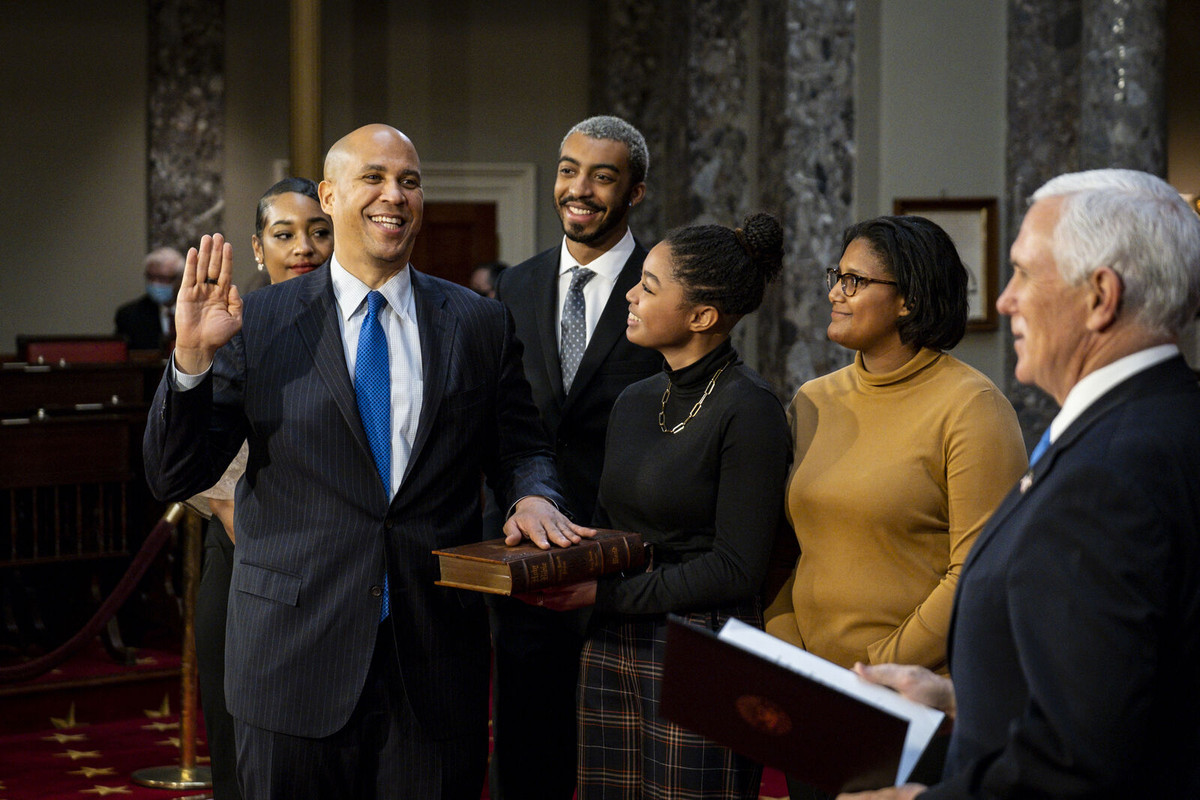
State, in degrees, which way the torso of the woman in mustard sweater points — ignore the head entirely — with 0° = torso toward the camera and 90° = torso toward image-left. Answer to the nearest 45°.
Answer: approximately 45°

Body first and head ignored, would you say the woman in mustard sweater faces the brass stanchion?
no

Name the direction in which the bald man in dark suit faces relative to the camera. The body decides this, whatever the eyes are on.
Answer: toward the camera

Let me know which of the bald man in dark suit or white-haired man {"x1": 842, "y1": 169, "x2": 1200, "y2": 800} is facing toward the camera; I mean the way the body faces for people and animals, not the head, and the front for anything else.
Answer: the bald man in dark suit

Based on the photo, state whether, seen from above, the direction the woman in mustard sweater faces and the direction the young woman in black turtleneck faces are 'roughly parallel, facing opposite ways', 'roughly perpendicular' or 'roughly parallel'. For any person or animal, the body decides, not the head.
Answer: roughly parallel

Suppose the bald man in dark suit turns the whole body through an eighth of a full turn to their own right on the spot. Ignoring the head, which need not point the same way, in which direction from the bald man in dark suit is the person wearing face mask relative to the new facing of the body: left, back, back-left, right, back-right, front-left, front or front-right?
back-right

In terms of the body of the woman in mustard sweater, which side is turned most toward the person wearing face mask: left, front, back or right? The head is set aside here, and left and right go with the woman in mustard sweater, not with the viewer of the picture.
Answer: right

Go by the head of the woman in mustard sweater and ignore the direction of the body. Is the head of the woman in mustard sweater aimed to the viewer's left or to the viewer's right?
to the viewer's left

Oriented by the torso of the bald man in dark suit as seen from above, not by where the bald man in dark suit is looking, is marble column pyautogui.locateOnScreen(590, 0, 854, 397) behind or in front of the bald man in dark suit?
behind

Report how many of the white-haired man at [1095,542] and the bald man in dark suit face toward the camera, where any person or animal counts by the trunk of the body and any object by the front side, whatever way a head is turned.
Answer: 1

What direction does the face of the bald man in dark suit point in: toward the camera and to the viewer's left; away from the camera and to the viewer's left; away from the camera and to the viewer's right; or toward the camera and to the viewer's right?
toward the camera and to the viewer's right

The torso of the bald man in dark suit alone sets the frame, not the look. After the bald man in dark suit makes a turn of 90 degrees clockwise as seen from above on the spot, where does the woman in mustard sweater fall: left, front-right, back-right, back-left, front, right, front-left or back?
back

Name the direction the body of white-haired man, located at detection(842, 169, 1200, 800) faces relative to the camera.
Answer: to the viewer's left

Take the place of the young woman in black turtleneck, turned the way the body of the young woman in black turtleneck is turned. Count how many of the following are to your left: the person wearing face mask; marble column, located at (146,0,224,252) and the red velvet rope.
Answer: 0

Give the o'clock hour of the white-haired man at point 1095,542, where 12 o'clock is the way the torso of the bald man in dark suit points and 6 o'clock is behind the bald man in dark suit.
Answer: The white-haired man is roughly at 11 o'clock from the bald man in dark suit.
